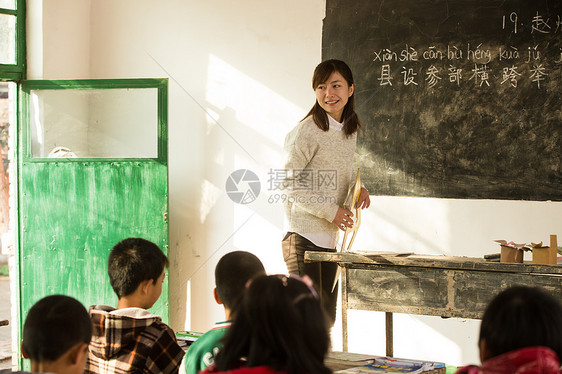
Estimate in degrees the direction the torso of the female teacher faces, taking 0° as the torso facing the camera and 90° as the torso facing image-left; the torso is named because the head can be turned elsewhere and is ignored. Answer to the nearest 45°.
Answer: approximately 315°

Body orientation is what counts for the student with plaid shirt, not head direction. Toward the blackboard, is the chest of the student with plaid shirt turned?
yes

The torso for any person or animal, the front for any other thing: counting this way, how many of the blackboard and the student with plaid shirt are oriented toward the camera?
1

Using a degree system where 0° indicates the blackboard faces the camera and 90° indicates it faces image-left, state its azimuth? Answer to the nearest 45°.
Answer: approximately 0°

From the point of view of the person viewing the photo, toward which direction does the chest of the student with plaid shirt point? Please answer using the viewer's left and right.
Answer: facing away from the viewer and to the right of the viewer

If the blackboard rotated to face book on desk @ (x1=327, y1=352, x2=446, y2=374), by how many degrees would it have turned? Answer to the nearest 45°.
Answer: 0° — it already faces it

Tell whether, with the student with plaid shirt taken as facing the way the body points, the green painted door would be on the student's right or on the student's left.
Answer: on the student's left

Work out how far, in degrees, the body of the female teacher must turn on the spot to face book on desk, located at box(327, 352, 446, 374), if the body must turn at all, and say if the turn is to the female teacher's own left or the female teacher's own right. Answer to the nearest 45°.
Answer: approximately 45° to the female teacher's own right
